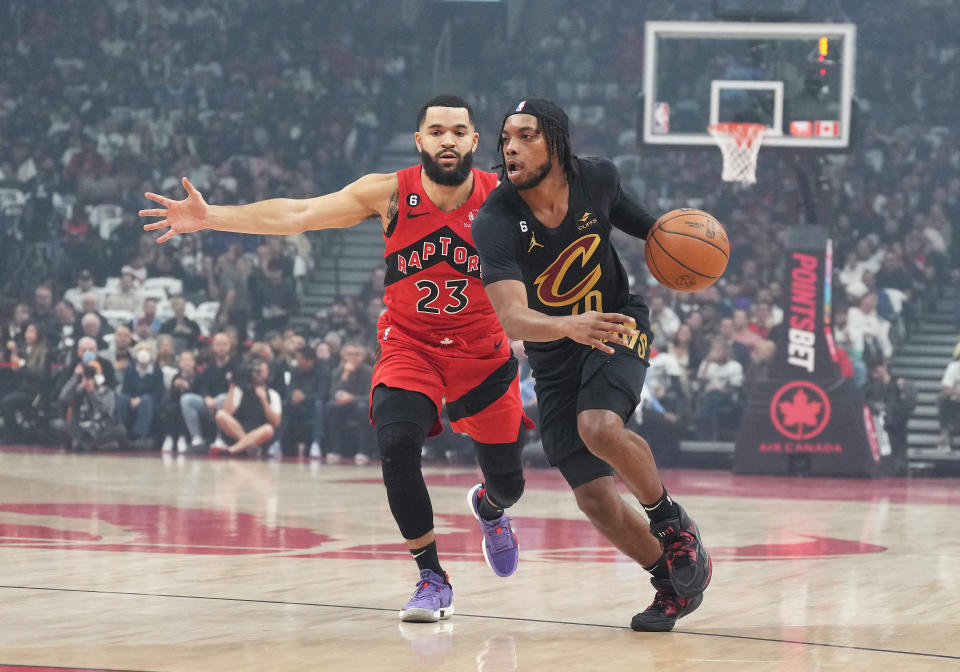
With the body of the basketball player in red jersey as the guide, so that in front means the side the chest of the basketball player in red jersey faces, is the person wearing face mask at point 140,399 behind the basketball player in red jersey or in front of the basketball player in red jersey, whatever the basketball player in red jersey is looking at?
behind

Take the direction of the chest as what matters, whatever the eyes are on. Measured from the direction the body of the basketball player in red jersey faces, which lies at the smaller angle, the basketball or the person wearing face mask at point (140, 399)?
the basketball

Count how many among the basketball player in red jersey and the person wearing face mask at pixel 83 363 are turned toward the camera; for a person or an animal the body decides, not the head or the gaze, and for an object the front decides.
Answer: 2

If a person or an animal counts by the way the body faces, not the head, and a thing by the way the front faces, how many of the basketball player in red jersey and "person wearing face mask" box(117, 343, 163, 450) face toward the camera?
2

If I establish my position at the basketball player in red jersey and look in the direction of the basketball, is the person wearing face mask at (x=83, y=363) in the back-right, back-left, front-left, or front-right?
back-left

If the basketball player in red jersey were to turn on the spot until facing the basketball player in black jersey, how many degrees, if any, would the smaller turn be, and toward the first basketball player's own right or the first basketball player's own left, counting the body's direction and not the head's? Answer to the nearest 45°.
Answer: approximately 45° to the first basketball player's own left

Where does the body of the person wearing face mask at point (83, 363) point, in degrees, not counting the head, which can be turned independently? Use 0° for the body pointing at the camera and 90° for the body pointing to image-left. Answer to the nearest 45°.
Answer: approximately 0°
